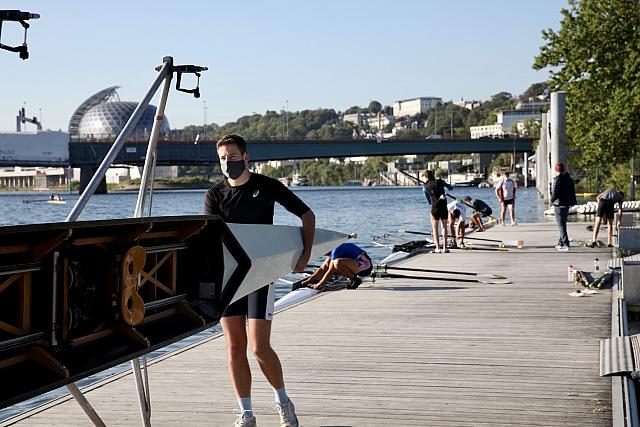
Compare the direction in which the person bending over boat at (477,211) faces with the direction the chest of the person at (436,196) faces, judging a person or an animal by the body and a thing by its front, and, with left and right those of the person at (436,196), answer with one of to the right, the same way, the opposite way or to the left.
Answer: to the left

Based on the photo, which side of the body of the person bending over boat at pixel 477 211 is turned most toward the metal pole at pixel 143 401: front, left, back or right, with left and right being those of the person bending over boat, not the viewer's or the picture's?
left

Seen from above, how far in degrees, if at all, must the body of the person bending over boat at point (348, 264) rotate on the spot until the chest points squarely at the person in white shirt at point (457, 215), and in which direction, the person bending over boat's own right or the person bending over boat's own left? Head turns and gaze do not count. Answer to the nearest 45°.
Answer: approximately 90° to the person bending over boat's own right

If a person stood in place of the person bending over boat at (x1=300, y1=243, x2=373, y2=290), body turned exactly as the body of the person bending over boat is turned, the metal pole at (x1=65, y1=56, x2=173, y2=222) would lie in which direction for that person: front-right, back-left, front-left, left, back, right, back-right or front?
left

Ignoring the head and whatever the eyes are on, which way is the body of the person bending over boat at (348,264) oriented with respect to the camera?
to the viewer's left

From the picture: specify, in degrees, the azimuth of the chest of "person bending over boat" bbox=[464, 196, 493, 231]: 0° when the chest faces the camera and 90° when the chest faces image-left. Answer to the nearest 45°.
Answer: approximately 90°
